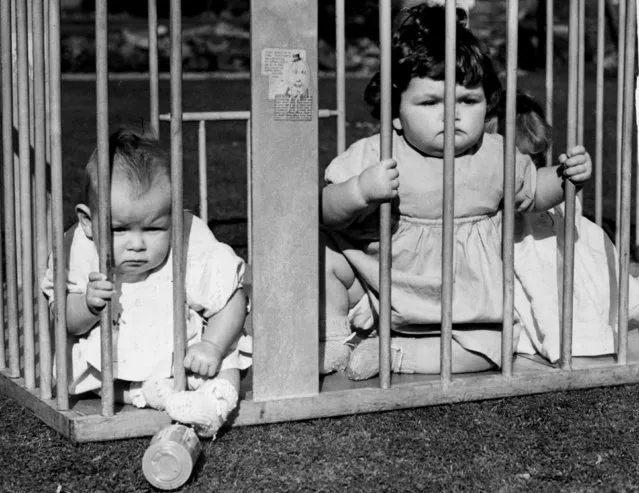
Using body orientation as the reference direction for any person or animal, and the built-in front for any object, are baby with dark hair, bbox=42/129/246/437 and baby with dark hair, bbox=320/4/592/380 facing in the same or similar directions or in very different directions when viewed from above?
same or similar directions

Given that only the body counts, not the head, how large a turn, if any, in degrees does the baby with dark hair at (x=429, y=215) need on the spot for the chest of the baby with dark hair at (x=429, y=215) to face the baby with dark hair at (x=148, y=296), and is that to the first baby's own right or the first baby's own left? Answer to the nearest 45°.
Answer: approximately 45° to the first baby's own right

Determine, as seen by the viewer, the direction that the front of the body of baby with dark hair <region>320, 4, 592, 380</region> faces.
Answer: toward the camera

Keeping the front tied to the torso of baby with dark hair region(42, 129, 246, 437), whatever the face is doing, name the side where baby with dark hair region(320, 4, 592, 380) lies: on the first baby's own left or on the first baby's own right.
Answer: on the first baby's own left

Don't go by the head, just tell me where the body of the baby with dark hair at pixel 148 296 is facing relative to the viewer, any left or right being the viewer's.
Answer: facing the viewer

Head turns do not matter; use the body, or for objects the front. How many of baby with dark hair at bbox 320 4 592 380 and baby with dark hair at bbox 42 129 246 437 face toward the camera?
2

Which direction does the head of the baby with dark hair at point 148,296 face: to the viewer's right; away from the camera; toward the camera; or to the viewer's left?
toward the camera
